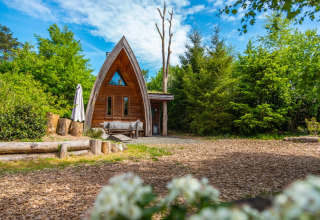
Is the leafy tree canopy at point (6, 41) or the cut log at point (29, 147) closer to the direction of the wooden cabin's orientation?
the cut log

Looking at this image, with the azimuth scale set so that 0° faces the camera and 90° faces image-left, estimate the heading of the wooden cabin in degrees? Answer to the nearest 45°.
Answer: approximately 0°

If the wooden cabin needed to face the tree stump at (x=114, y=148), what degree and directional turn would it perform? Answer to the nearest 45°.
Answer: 0° — it already faces it

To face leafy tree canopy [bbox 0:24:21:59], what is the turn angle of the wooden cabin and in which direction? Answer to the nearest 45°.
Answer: approximately 135° to its right

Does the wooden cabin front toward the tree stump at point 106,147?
yes

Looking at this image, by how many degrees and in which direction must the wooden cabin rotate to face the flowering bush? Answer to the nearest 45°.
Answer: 0° — it already faces it

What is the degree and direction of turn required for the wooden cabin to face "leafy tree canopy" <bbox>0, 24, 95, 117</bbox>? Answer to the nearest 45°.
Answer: approximately 90° to its right

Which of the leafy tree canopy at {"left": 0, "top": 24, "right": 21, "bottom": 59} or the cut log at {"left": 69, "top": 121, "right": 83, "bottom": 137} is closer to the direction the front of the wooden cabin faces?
the cut log
